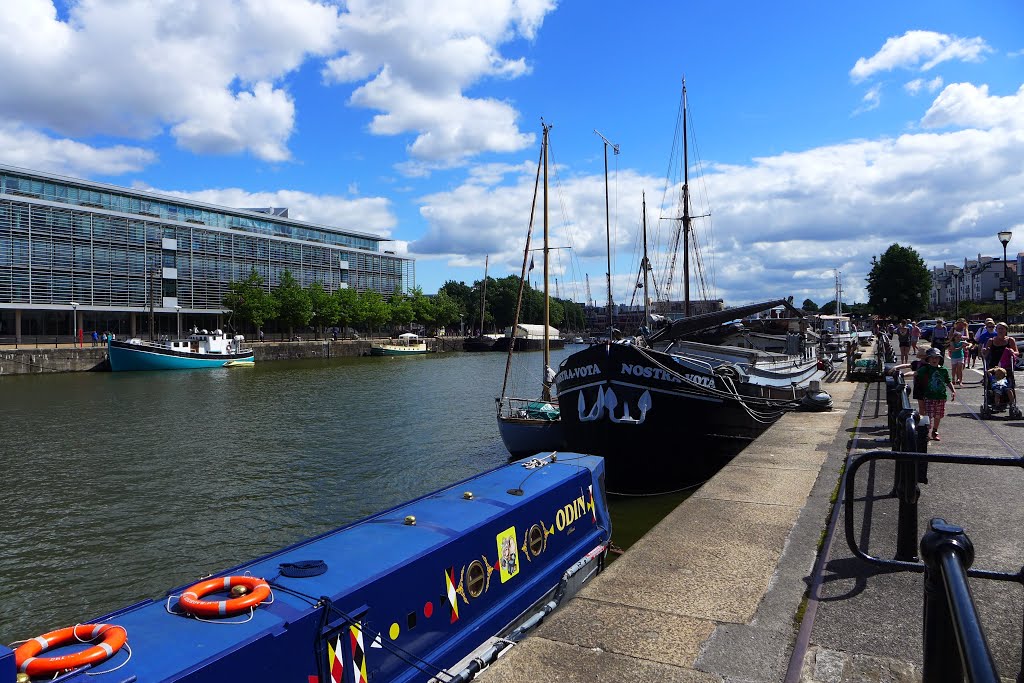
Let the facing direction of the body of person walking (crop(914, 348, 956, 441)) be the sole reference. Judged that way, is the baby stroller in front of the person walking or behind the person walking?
behind

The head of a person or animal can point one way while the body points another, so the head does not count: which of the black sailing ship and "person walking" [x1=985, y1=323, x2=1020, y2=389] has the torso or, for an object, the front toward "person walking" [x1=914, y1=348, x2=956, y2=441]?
"person walking" [x1=985, y1=323, x2=1020, y2=389]

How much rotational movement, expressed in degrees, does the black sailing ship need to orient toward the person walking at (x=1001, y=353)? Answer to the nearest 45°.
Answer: approximately 135° to its left

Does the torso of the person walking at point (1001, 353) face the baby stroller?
yes

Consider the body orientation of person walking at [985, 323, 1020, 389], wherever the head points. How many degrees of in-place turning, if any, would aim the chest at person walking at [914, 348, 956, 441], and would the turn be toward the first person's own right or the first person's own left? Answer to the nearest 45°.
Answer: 0° — they already face them

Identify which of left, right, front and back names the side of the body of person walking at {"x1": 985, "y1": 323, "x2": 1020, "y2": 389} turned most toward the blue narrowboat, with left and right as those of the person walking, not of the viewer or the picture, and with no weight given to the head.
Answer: front

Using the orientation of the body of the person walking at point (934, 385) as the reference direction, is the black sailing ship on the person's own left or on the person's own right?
on the person's own right

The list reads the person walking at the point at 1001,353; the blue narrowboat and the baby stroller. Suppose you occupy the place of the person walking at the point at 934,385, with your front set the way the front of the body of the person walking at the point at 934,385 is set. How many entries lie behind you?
2

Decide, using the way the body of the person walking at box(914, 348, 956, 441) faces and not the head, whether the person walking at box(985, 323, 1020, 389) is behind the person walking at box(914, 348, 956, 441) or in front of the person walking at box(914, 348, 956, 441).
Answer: behind

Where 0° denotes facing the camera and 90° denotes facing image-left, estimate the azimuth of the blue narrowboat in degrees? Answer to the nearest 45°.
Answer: approximately 225°

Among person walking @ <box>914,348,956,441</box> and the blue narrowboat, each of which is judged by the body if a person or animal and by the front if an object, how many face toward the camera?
1

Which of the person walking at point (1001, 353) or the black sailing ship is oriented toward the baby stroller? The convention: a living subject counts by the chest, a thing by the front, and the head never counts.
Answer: the person walking

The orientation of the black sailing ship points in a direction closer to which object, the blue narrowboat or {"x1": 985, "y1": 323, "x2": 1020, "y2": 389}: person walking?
the blue narrowboat

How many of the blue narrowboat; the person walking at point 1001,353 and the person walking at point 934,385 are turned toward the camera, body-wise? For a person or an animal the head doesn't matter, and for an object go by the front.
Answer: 2

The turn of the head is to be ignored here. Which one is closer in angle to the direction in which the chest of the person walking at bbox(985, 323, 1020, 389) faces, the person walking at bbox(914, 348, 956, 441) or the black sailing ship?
the person walking

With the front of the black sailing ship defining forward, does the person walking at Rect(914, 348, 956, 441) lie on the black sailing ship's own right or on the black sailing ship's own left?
on the black sailing ship's own left

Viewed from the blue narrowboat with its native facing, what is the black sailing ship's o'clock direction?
The black sailing ship is roughly at 12 o'clock from the blue narrowboat.
